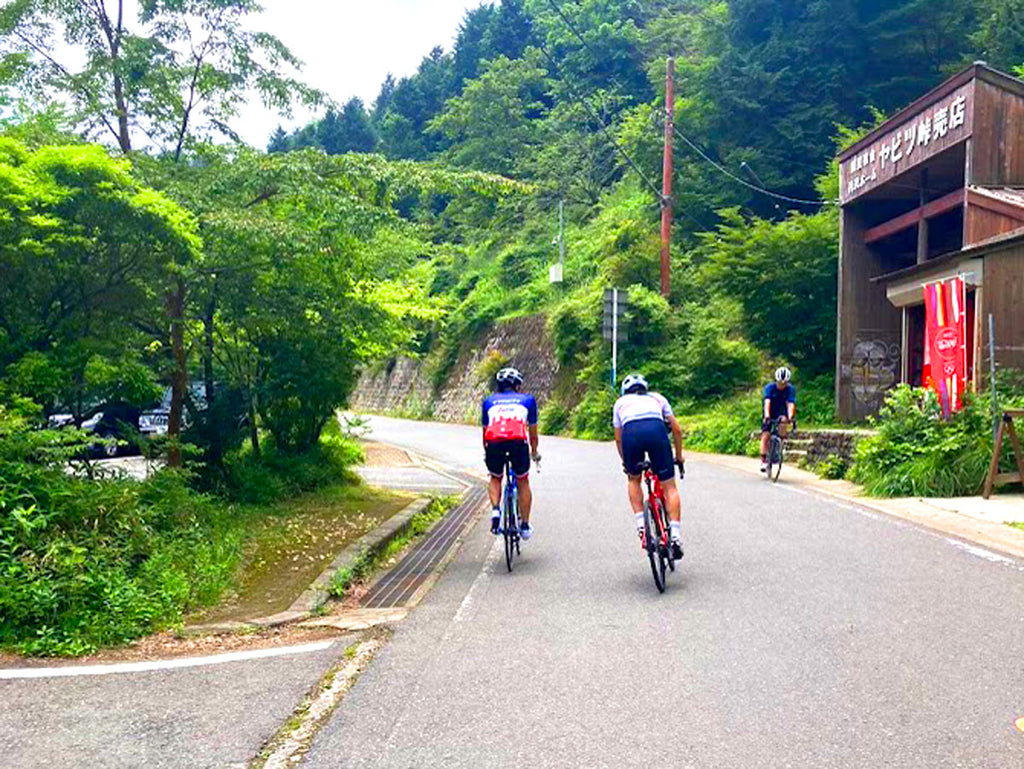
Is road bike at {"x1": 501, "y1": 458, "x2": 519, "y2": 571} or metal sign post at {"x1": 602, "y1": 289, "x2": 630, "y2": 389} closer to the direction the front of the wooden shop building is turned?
the road bike

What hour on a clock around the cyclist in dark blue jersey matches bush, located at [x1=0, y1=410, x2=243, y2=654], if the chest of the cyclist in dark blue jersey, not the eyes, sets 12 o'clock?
The bush is roughly at 1 o'clock from the cyclist in dark blue jersey.

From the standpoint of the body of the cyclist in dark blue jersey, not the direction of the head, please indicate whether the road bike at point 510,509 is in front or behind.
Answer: in front

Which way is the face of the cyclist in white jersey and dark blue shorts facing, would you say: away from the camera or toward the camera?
away from the camera

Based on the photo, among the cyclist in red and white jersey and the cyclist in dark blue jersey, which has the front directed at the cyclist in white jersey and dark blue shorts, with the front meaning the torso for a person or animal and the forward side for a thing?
the cyclist in dark blue jersey

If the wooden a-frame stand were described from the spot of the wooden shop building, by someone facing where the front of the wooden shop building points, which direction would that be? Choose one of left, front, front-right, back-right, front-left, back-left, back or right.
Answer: front-left

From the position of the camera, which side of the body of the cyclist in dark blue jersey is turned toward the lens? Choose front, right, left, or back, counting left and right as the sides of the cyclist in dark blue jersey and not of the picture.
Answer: front

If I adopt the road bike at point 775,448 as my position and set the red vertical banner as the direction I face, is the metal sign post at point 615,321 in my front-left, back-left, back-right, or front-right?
back-left

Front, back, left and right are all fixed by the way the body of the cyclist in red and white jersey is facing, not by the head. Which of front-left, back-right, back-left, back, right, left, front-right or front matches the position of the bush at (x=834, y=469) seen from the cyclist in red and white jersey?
front-right

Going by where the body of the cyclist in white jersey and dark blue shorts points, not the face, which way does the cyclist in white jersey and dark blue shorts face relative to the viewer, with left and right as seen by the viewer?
facing away from the viewer

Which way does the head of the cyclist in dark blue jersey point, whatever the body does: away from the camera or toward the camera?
toward the camera

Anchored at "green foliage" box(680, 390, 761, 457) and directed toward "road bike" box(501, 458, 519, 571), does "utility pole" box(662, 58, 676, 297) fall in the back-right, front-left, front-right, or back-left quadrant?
back-right

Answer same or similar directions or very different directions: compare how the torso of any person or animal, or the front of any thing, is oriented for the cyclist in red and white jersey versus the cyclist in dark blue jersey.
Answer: very different directions

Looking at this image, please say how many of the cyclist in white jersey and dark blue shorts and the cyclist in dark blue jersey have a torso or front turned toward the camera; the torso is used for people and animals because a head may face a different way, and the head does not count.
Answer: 1

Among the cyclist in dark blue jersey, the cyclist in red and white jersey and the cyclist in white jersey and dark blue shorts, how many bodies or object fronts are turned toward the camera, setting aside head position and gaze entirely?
1

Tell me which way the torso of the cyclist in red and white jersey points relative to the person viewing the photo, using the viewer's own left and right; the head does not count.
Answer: facing away from the viewer

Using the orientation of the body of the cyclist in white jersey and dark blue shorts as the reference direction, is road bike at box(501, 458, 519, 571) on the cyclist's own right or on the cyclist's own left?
on the cyclist's own left
